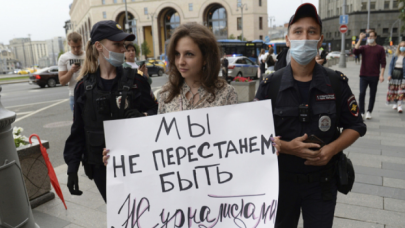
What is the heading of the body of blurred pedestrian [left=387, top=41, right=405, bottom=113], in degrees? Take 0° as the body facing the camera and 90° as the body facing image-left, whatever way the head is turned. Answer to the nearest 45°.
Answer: approximately 0°

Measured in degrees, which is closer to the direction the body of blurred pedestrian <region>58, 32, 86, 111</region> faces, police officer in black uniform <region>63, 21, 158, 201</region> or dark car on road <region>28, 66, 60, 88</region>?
the police officer in black uniform

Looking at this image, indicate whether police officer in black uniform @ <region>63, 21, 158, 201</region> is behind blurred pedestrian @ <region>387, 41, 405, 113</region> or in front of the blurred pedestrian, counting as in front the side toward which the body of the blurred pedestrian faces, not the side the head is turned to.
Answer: in front

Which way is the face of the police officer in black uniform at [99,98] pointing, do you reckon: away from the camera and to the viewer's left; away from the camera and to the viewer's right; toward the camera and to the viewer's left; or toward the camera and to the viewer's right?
toward the camera and to the viewer's right

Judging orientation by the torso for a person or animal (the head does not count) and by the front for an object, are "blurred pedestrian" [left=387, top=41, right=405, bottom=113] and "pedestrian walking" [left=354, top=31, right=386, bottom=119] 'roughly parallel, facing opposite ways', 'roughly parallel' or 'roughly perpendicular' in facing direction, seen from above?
roughly parallel

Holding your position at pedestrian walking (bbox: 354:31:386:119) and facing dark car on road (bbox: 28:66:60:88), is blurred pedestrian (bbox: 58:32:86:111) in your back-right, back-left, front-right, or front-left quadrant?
front-left

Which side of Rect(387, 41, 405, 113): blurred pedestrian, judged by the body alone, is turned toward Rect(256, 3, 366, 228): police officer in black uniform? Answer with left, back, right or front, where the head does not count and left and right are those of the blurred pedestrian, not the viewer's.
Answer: front

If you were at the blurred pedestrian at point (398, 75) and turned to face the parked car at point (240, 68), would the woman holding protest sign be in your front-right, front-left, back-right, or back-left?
back-left

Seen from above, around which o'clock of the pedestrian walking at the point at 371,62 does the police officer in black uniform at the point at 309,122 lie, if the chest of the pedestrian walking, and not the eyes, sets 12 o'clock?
The police officer in black uniform is roughly at 12 o'clock from the pedestrian walking.

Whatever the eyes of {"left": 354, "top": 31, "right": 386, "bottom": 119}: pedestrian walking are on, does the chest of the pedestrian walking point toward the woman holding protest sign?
yes

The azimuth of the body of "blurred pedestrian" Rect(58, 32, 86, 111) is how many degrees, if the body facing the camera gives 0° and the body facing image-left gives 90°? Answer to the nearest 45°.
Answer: approximately 315°

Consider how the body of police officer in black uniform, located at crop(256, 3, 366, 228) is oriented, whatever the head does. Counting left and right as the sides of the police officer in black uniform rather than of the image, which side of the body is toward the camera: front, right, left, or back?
front

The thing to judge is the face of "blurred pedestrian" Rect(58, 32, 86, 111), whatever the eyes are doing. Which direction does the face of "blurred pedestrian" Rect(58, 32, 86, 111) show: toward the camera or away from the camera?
toward the camera

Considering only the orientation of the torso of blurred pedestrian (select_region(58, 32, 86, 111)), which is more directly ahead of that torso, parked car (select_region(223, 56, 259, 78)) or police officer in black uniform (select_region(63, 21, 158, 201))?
the police officer in black uniform

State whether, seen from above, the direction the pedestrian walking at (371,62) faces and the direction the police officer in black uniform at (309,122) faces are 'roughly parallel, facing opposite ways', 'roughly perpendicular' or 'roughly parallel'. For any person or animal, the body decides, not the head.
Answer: roughly parallel

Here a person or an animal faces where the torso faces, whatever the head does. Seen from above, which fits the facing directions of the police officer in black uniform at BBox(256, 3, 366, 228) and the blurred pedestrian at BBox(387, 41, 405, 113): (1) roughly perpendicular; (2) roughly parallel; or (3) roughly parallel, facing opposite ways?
roughly parallel

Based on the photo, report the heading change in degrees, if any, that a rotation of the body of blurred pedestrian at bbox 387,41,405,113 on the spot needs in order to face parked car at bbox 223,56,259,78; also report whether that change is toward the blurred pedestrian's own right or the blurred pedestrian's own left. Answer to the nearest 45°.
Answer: approximately 135° to the blurred pedestrian's own right
